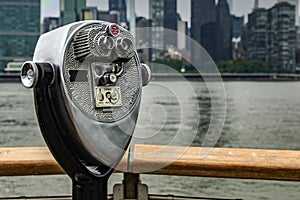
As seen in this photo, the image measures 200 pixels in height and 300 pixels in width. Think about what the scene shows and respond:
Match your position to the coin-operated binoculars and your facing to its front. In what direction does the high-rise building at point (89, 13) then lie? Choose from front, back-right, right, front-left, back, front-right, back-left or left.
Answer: back-left

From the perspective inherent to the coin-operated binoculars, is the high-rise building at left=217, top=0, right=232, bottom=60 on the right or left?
on its left

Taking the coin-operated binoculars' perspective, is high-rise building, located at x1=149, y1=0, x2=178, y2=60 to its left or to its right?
on its left

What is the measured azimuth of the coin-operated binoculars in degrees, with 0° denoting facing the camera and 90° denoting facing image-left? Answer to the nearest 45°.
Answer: approximately 315°

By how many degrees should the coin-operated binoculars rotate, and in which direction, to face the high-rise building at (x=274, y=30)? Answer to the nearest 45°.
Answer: approximately 135° to its left

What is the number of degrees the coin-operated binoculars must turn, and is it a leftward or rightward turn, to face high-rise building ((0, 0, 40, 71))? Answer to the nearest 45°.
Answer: approximately 135° to its left

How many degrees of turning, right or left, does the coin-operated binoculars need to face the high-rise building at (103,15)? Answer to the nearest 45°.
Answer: approximately 135° to its left

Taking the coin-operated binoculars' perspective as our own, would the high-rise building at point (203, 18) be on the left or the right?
on its left
